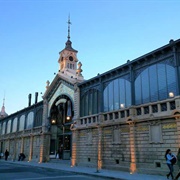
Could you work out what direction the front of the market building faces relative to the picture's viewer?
facing the viewer and to the left of the viewer
